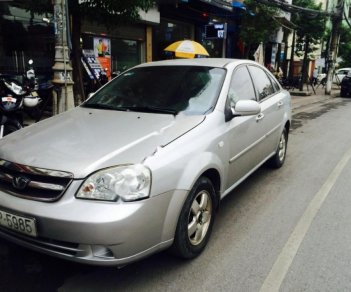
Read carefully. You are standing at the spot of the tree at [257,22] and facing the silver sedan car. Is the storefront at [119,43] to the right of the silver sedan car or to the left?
right

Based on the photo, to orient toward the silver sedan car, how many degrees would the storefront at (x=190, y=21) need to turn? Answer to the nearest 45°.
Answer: approximately 45° to its right

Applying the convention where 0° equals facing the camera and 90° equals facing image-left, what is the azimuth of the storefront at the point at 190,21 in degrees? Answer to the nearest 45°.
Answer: approximately 315°

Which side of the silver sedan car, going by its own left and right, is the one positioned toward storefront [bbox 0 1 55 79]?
right

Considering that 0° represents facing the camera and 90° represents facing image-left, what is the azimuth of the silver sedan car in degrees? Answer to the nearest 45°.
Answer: approximately 45°

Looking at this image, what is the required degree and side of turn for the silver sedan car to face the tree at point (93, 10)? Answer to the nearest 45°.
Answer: approximately 135° to its right
